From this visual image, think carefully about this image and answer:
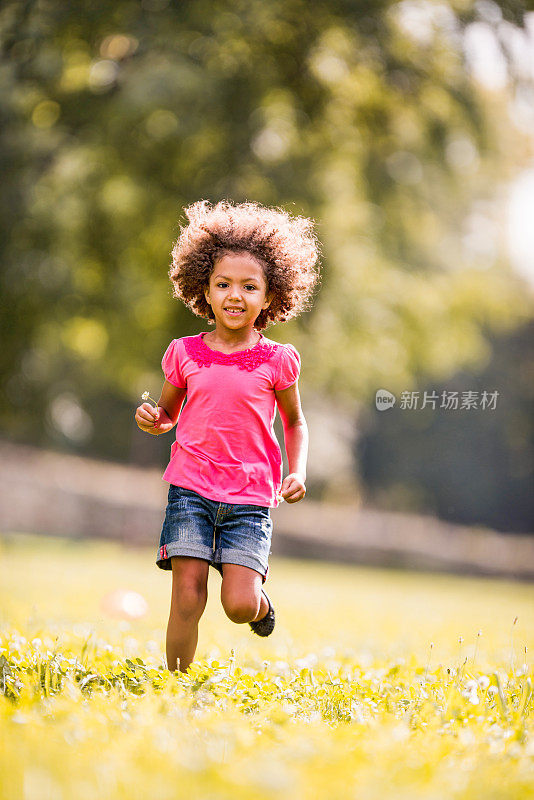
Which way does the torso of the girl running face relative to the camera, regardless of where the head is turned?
toward the camera
